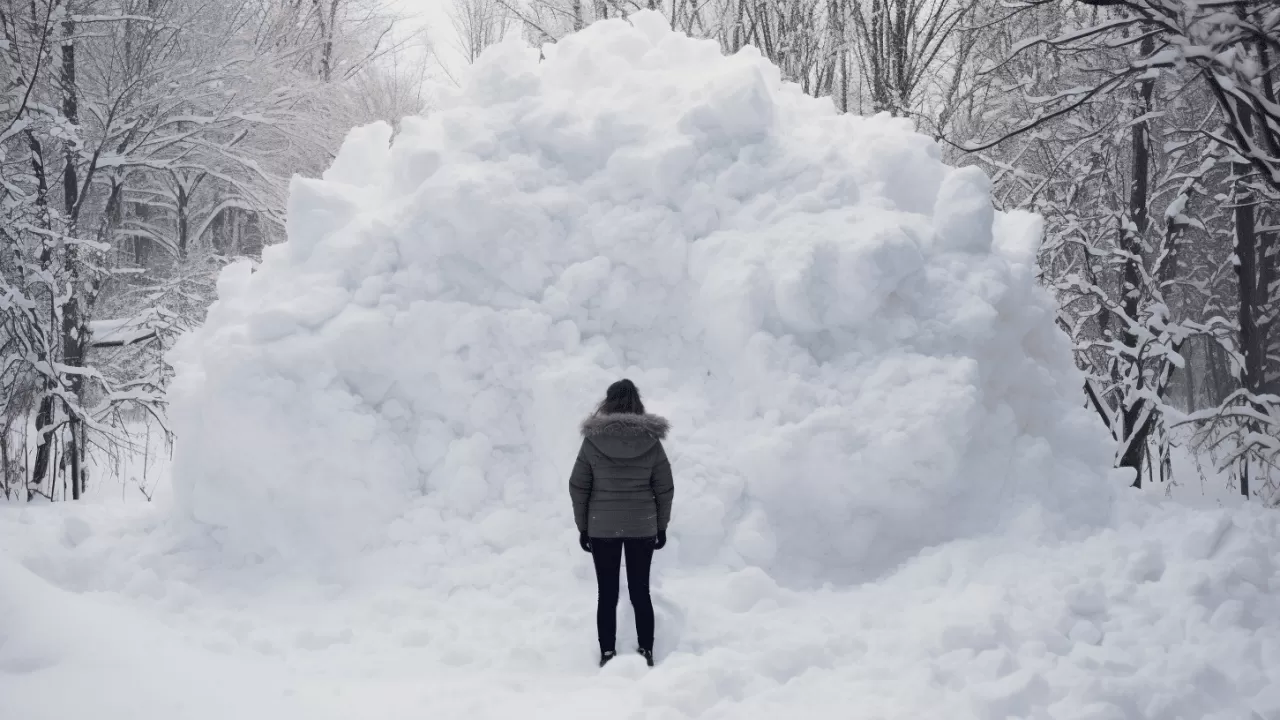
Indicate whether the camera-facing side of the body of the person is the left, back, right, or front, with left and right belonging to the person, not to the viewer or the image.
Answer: back

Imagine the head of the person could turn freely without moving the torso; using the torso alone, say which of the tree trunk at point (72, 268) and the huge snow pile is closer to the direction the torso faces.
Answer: the huge snow pile

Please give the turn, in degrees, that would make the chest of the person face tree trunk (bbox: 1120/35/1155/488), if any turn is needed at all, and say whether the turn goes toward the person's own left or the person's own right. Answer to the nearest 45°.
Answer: approximately 45° to the person's own right

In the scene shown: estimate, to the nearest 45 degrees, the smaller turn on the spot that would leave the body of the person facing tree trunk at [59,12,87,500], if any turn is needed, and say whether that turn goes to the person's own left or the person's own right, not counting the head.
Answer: approximately 45° to the person's own left

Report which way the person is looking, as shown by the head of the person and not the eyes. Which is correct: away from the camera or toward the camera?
away from the camera
